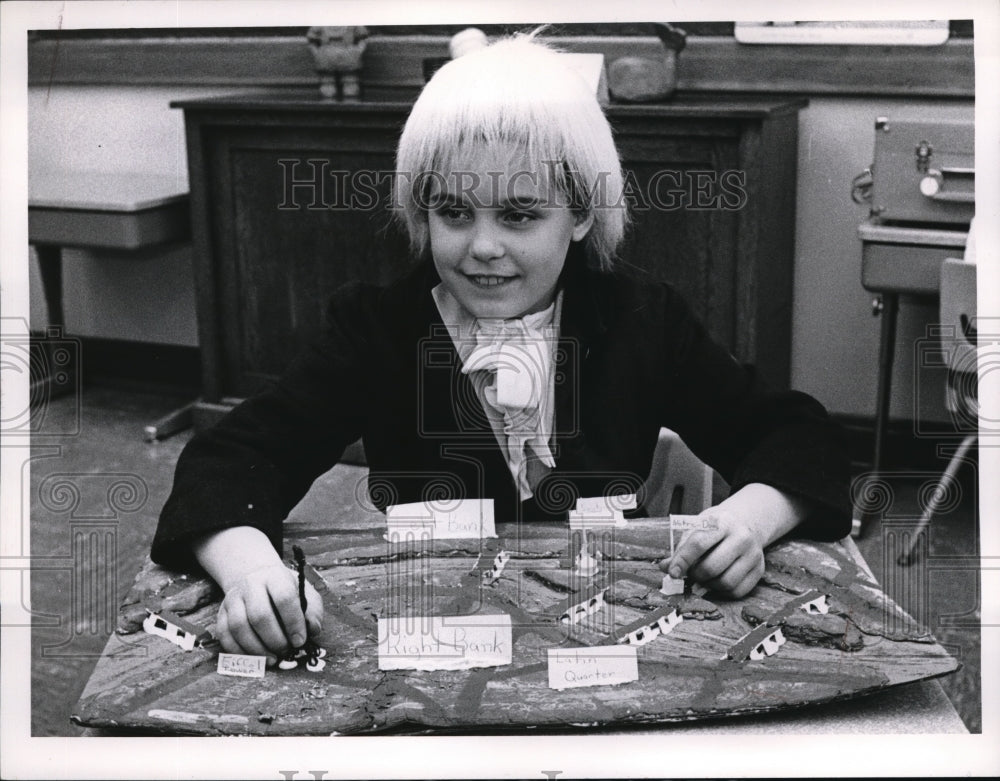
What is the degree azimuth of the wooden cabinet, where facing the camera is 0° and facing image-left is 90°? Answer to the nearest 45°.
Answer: approximately 0°

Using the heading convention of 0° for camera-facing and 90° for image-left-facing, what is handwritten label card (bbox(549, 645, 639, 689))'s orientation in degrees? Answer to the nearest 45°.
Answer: approximately 0°

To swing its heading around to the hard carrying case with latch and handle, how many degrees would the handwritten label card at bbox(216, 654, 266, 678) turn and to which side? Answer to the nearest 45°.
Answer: approximately 135° to its left
